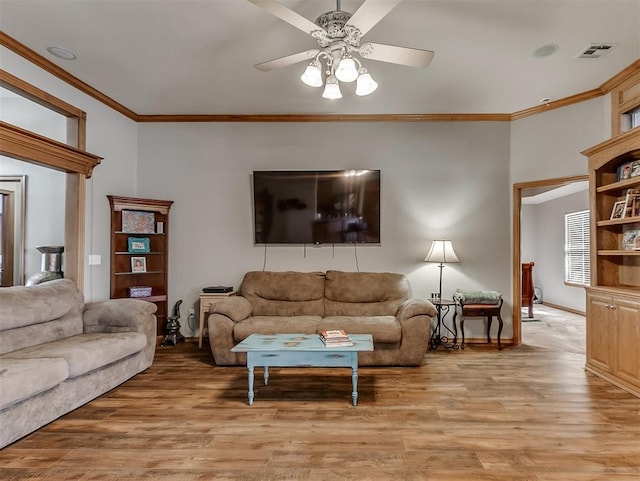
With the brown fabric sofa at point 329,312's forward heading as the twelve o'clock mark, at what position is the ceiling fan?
The ceiling fan is roughly at 12 o'clock from the brown fabric sofa.

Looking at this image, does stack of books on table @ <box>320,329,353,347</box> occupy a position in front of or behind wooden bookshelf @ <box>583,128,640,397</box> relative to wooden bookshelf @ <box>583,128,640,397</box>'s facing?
in front

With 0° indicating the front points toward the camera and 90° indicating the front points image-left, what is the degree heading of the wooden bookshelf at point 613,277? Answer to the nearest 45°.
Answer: approximately 45°

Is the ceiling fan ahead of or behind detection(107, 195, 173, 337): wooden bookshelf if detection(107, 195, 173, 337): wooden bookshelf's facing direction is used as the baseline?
ahead

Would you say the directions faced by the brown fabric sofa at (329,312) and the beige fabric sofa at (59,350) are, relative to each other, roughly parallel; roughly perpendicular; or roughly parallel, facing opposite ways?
roughly perpendicular

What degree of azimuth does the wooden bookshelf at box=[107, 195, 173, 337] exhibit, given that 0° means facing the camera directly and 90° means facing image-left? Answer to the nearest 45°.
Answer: approximately 315°

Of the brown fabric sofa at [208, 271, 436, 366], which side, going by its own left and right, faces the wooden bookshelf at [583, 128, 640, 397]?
left
